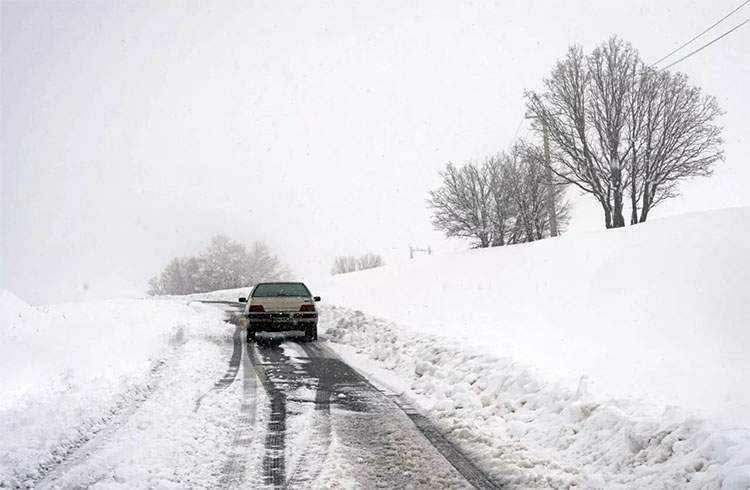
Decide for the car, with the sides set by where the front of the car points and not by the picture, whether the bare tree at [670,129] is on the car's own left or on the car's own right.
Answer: on the car's own right

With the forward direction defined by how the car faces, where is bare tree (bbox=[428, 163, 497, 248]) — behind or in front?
in front

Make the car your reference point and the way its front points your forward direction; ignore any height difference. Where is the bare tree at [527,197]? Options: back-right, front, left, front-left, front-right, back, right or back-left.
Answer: front-right

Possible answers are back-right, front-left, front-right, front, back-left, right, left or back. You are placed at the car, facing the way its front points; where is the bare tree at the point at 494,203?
front-right

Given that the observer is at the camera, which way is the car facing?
facing away from the viewer
